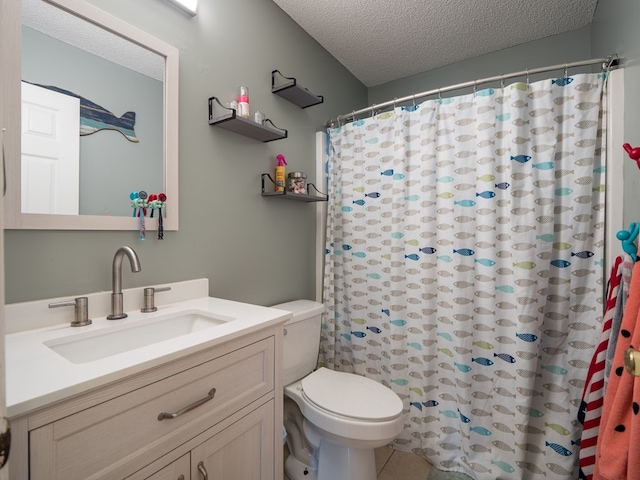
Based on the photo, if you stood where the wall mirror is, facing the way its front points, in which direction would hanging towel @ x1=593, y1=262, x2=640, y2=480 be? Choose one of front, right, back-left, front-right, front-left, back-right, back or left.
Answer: front

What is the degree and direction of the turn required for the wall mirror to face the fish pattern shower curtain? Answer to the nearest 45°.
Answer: approximately 45° to its left

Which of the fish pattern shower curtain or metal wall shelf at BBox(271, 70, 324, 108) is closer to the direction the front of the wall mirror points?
the fish pattern shower curtain

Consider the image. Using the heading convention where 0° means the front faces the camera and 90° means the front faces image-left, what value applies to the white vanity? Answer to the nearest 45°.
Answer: approximately 315°

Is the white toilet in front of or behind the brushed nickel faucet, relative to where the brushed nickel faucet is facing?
in front

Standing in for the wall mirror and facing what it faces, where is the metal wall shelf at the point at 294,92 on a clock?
The metal wall shelf is roughly at 10 o'clock from the wall mirror.

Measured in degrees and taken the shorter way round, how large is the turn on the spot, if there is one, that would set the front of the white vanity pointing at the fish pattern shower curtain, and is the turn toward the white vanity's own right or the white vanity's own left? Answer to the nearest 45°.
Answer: approximately 45° to the white vanity's own left

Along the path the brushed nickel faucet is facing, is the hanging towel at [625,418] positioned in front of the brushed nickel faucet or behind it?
in front

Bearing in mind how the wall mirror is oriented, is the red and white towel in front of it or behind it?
in front

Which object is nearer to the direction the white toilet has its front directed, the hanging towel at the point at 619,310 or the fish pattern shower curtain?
the hanging towel

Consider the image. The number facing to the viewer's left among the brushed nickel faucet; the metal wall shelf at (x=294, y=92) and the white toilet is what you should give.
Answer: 0

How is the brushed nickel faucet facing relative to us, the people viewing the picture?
facing the viewer and to the right of the viewer

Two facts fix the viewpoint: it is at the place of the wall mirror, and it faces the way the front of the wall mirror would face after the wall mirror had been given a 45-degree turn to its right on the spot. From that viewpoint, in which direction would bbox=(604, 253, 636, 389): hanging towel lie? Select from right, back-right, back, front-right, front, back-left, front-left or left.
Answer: front-left

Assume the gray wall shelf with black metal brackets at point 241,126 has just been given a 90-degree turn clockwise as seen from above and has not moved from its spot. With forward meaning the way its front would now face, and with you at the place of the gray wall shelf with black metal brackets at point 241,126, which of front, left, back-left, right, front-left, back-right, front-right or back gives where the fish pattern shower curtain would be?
back-left
